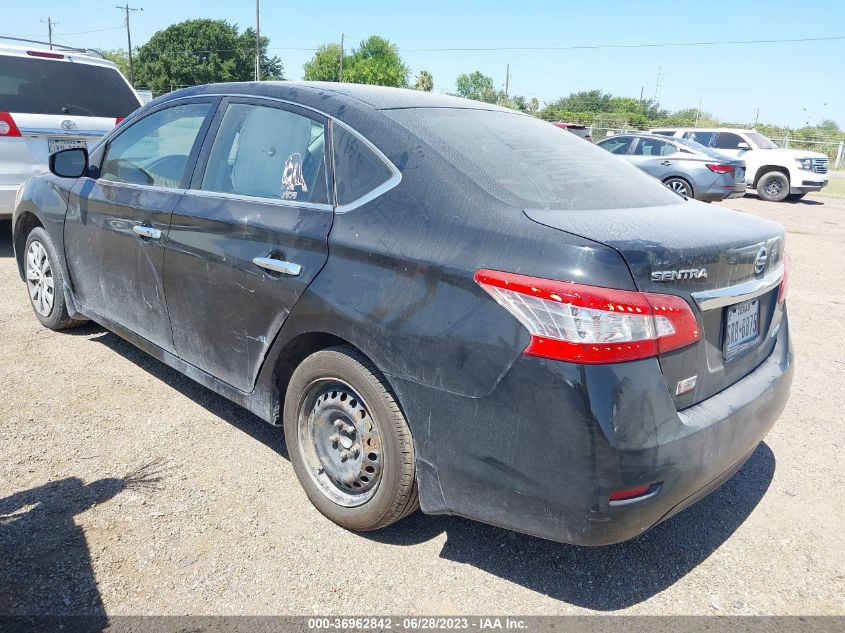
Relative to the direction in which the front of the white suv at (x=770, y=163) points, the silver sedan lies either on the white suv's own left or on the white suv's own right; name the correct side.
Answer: on the white suv's own right

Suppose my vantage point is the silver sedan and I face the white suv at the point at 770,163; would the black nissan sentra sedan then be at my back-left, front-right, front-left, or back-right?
back-right

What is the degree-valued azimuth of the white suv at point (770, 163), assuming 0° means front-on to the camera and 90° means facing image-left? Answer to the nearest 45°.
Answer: approximately 315°

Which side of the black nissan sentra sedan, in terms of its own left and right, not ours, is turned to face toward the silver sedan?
right

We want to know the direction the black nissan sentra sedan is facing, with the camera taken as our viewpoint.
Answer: facing away from the viewer and to the left of the viewer

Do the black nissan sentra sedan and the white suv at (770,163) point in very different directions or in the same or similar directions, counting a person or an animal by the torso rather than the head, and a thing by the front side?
very different directions

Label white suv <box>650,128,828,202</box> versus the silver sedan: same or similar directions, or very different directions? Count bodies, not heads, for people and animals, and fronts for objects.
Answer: very different directions

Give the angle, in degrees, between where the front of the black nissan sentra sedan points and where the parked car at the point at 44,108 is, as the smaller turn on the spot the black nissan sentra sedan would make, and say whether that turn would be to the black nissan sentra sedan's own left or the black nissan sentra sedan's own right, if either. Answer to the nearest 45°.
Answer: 0° — it already faces it

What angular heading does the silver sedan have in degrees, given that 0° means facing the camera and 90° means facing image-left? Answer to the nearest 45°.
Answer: approximately 135°

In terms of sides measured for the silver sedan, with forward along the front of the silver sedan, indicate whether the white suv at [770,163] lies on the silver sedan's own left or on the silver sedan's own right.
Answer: on the silver sedan's own right
